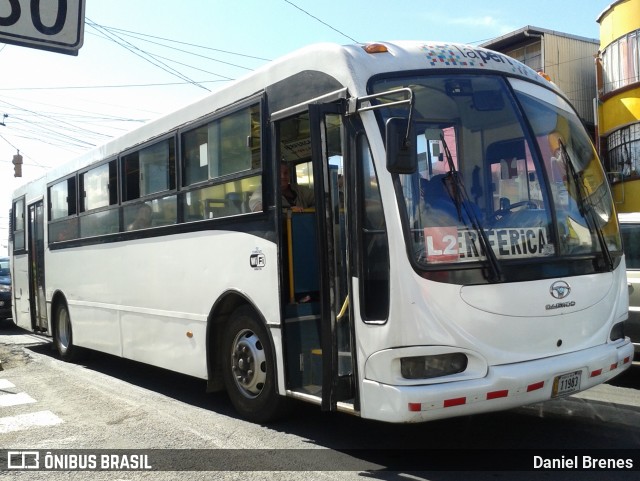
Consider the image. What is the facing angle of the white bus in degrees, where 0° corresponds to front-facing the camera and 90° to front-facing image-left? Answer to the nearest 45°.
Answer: approximately 315°

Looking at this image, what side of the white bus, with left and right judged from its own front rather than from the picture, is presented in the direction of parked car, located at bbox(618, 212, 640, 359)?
left

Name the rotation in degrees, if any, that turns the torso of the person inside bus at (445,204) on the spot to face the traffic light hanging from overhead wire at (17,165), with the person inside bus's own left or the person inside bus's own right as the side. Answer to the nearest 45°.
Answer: approximately 180°

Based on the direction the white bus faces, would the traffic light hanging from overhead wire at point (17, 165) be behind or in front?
behind

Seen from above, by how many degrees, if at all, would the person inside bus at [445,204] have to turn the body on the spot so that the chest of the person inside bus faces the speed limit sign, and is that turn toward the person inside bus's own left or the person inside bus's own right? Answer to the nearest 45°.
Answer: approximately 135° to the person inside bus's own right

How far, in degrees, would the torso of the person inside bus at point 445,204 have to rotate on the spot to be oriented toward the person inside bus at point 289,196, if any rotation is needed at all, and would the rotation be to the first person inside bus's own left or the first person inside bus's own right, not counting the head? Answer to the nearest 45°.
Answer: approximately 180°

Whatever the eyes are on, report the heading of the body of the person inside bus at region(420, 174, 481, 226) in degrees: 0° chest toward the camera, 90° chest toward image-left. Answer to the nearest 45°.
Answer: approximately 315°
